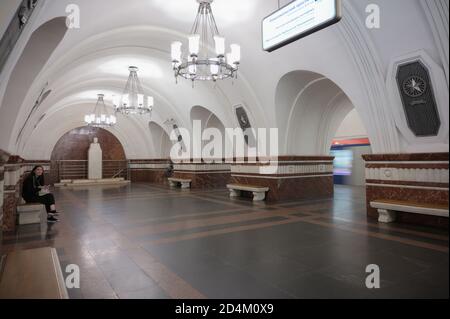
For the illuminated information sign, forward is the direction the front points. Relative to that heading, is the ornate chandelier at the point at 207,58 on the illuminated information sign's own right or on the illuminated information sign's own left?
on the illuminated information sign's own right

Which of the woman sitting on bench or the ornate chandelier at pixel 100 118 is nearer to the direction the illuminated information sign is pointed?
the woman sitting on bench

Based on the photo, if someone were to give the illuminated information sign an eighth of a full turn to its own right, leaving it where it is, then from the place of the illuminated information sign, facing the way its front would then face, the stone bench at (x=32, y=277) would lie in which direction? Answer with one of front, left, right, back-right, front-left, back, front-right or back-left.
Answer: front-left

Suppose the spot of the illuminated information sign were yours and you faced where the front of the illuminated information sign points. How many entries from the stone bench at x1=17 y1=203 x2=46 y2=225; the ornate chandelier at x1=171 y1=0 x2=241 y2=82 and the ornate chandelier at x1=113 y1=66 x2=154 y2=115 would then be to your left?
0

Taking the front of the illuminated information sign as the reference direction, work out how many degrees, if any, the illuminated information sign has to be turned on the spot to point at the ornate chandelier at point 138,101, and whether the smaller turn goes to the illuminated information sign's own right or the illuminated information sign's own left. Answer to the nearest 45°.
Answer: approximately 90° to the illuminated information sign's own right

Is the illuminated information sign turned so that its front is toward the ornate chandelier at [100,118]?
no

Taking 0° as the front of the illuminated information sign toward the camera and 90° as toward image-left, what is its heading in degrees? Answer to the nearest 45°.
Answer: approximately 45°

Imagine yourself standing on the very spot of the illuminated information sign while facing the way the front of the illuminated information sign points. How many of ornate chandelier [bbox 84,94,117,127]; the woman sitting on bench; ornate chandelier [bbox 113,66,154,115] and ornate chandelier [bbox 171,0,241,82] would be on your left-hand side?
0

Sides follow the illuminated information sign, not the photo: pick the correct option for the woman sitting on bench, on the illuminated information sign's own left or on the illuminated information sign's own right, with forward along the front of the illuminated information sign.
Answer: on the illuminated information sign's own right

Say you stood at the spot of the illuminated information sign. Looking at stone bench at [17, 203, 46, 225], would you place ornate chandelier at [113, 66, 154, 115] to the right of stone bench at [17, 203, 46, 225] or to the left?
right

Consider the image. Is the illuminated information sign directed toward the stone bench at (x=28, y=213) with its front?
no
